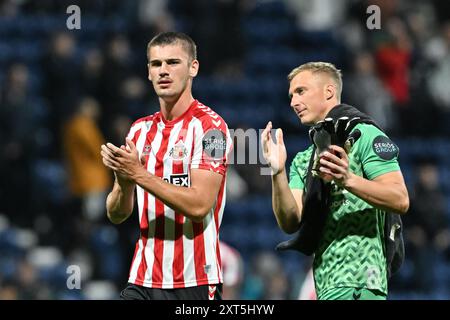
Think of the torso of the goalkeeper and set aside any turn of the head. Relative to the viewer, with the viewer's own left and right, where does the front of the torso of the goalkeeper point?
facing the viewer and to the left of the viewer
